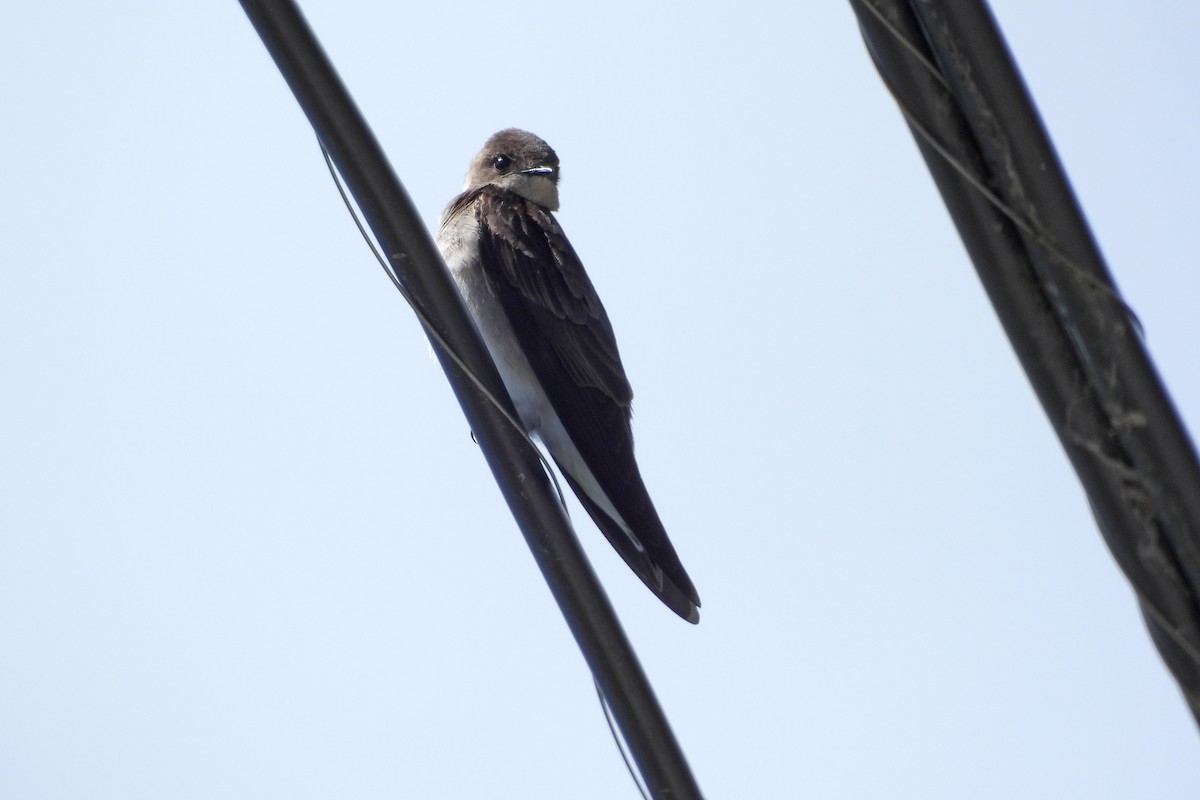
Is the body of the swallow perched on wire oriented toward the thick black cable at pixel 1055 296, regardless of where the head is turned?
no

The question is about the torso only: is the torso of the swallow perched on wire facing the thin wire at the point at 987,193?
no
